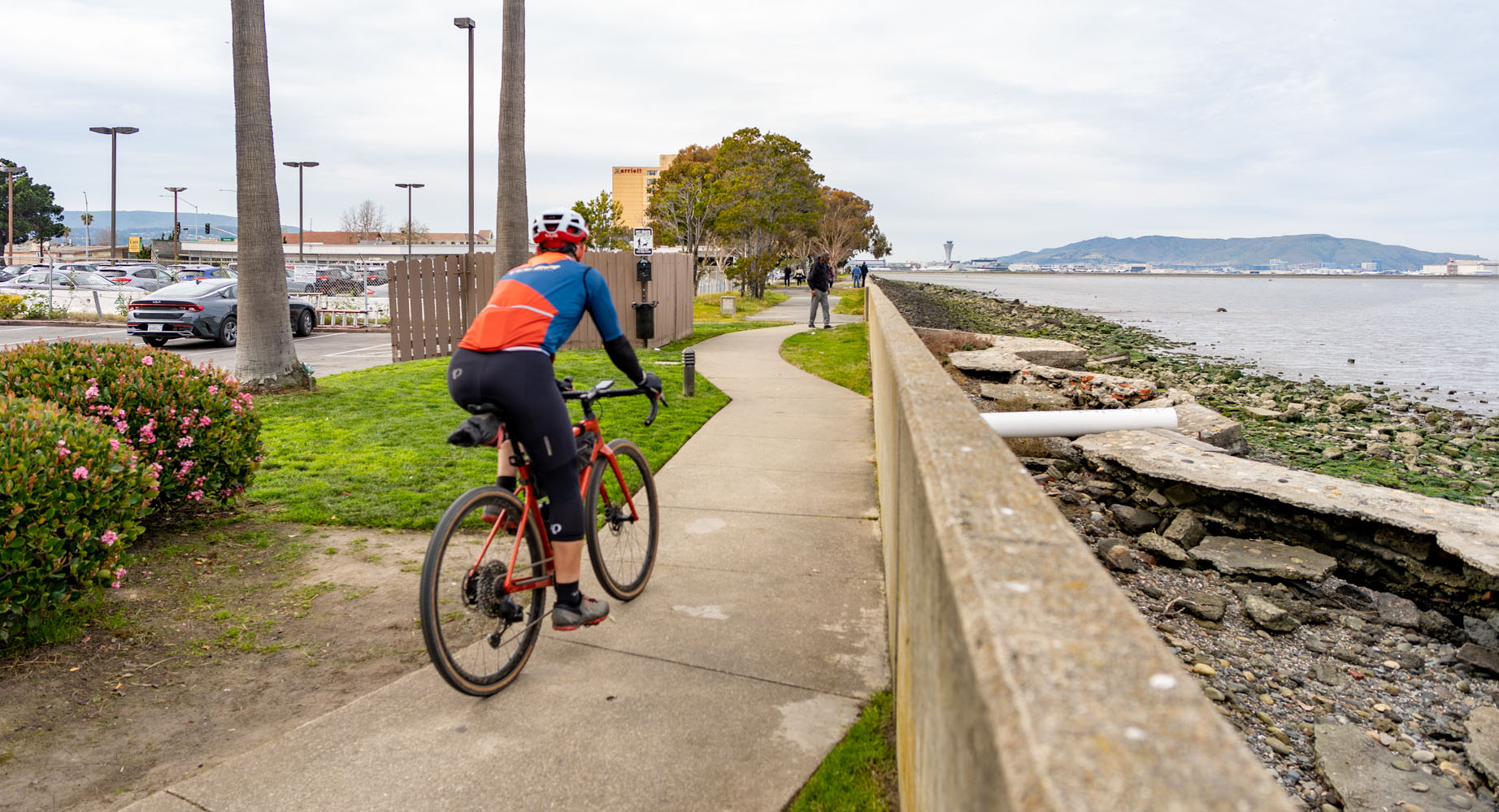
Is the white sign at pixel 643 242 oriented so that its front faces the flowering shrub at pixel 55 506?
yes

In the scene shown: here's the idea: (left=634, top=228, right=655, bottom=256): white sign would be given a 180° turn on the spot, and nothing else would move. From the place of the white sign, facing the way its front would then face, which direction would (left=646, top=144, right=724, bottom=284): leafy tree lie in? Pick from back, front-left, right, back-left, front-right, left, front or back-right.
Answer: front

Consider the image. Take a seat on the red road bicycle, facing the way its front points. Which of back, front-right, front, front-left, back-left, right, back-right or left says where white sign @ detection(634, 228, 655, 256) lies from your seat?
front-left

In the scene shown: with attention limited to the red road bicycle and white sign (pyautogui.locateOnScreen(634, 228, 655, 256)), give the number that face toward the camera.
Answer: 1

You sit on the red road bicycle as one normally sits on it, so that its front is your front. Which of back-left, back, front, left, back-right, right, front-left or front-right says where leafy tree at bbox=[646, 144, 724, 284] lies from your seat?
front-left

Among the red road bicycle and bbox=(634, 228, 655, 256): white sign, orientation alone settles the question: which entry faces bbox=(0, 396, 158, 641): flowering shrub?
the white sign

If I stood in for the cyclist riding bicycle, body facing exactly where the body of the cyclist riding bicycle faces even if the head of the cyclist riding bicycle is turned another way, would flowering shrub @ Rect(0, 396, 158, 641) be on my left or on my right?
on my left

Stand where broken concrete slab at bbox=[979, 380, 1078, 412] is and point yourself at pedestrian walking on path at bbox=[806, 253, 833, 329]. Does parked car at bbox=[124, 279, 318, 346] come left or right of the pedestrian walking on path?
left

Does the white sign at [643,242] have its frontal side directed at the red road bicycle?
yes

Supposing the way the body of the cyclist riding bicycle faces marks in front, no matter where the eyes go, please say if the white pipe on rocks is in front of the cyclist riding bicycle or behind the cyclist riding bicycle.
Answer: in front

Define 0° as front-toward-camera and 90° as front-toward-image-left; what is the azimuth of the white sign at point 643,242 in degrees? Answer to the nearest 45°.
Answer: approximately 0°

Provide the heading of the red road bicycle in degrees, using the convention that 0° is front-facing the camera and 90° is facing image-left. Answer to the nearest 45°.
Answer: approximately 225°

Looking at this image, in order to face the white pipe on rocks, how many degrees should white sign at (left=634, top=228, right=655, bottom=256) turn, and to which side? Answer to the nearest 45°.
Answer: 0° — it already faces it

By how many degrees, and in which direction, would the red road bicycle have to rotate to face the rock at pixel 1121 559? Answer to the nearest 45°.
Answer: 0° — it already faces it

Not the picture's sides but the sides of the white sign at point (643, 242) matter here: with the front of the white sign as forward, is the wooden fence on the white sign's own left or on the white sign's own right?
on the white sign's own right
